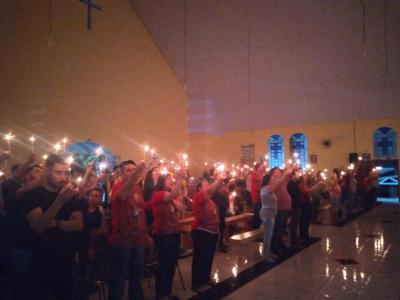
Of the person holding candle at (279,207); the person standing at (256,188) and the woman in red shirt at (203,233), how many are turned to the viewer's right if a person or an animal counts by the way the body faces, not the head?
3

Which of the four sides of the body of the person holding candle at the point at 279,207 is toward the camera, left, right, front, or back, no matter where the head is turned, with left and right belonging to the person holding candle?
right

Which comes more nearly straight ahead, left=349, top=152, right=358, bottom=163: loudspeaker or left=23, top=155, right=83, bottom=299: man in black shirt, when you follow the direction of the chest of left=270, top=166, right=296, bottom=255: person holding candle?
the loudspeaker

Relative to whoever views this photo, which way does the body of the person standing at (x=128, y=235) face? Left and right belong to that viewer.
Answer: facing the viewer and to the right of the viewer

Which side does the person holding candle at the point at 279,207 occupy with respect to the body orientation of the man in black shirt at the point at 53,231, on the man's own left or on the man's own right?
on the man's own left

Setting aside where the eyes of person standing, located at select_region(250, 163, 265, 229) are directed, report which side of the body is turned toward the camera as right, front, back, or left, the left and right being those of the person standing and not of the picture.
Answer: right

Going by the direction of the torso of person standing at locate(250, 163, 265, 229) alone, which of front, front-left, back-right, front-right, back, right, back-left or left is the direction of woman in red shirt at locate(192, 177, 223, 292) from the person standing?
right

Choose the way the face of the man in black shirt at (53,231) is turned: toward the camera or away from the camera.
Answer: toward the camera

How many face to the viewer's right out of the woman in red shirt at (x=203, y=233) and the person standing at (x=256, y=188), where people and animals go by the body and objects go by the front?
2

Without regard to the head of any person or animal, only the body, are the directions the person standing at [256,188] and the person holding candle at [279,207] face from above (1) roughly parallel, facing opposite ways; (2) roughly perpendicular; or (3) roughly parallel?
roughly parallel

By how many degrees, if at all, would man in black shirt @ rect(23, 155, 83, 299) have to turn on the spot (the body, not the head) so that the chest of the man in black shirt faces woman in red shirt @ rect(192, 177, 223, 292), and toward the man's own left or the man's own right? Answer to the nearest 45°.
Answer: approximately 90° to the man's own left

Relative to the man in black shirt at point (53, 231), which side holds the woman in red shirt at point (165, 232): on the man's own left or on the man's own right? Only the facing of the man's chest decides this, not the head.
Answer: on the man's own left

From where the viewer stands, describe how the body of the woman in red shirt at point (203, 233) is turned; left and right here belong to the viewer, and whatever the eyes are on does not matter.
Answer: facing to the right of the viewer

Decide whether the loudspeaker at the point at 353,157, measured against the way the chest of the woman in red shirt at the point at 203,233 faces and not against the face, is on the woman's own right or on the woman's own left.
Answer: on the woman's own left
